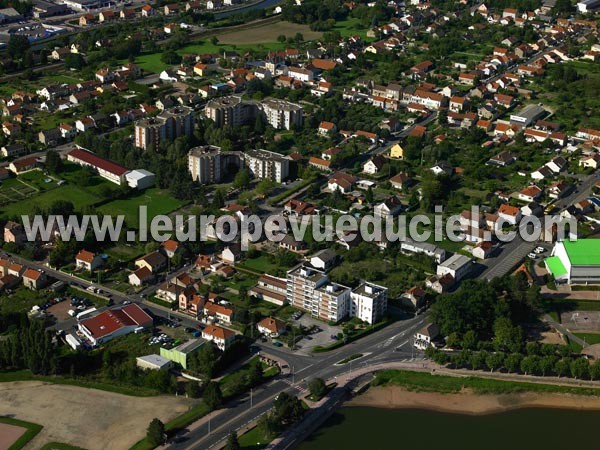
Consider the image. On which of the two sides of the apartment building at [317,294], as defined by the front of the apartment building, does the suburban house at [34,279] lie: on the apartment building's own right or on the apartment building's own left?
on the apartment building's own right

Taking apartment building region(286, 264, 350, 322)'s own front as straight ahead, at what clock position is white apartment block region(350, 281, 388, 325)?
The white apartment block is roughly at 8 o'clock from the apartment building.

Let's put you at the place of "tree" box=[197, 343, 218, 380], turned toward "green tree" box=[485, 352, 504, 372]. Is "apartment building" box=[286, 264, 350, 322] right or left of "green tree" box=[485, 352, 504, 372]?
left

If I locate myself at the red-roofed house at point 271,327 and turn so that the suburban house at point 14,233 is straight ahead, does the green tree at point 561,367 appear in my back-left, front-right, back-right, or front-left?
back-right

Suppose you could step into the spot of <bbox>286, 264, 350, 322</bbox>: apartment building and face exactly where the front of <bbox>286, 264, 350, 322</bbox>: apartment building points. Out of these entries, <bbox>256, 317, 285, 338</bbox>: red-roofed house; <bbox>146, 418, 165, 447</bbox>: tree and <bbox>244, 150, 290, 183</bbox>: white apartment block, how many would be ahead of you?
2

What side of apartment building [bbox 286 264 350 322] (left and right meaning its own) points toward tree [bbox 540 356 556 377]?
left

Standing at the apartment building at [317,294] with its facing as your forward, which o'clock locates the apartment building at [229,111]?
the apartment building at [229,111] is roughly at 4 o'clock from the apartment building at [317,294].

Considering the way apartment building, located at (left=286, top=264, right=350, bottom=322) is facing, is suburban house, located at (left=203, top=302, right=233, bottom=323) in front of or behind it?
in front

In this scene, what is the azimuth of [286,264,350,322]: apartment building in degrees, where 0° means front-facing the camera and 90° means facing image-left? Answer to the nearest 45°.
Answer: approximately 45°

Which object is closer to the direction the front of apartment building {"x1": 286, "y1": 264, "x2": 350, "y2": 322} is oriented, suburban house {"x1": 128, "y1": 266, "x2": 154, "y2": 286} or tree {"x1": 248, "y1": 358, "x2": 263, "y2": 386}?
the tree

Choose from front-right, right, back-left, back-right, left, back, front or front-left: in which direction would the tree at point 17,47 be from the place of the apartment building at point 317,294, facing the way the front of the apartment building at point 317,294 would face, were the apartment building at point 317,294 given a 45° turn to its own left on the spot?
back-right

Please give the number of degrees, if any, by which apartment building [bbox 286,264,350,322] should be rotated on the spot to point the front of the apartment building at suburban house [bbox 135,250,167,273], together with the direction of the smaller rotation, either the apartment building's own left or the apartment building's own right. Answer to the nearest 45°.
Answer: approximately 90° to the apartment building's own right

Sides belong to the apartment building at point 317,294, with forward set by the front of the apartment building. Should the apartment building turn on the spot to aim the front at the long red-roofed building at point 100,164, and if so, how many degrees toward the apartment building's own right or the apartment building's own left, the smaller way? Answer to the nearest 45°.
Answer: approximately 90° to the apartment building's own right

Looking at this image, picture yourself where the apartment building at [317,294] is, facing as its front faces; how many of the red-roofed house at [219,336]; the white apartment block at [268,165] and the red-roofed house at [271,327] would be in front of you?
2

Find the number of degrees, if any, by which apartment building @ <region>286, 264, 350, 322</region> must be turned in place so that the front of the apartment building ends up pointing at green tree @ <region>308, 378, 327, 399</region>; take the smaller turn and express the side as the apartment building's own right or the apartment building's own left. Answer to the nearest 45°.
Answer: approximately 45° to the apartment building's own left

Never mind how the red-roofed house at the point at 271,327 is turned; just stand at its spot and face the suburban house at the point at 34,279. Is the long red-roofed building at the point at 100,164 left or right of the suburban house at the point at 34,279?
right

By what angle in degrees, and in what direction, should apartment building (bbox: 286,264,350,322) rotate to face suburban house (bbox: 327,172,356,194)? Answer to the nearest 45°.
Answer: approximately 135° to its right

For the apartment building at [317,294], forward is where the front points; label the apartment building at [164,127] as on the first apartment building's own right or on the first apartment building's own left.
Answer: on the first apartment building's own right

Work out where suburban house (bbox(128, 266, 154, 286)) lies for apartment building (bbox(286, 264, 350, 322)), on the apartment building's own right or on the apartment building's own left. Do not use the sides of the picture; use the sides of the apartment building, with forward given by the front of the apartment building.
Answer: on the apartment building's own right
